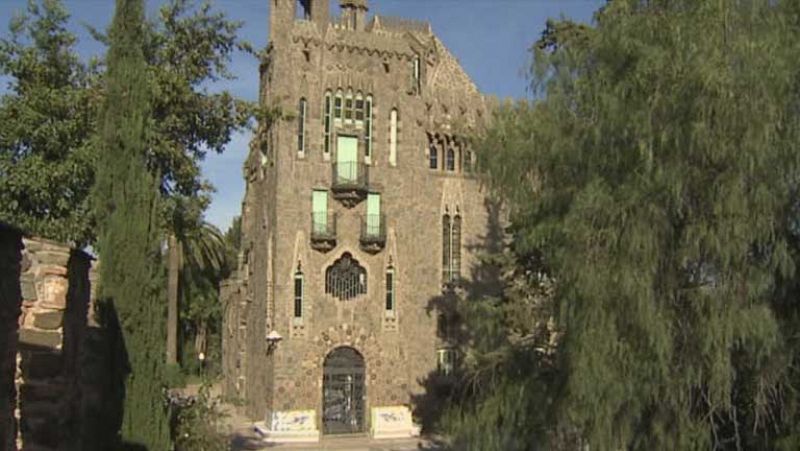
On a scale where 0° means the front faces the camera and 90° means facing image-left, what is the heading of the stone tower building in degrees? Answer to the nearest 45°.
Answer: approximately 0°

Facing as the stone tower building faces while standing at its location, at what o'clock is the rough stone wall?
The rough stone wall is roughly at 12 o'clock from the stone tower building.

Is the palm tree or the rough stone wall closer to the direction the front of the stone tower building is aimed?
the rough stone wall

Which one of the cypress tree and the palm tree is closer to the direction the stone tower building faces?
the cypress tree
